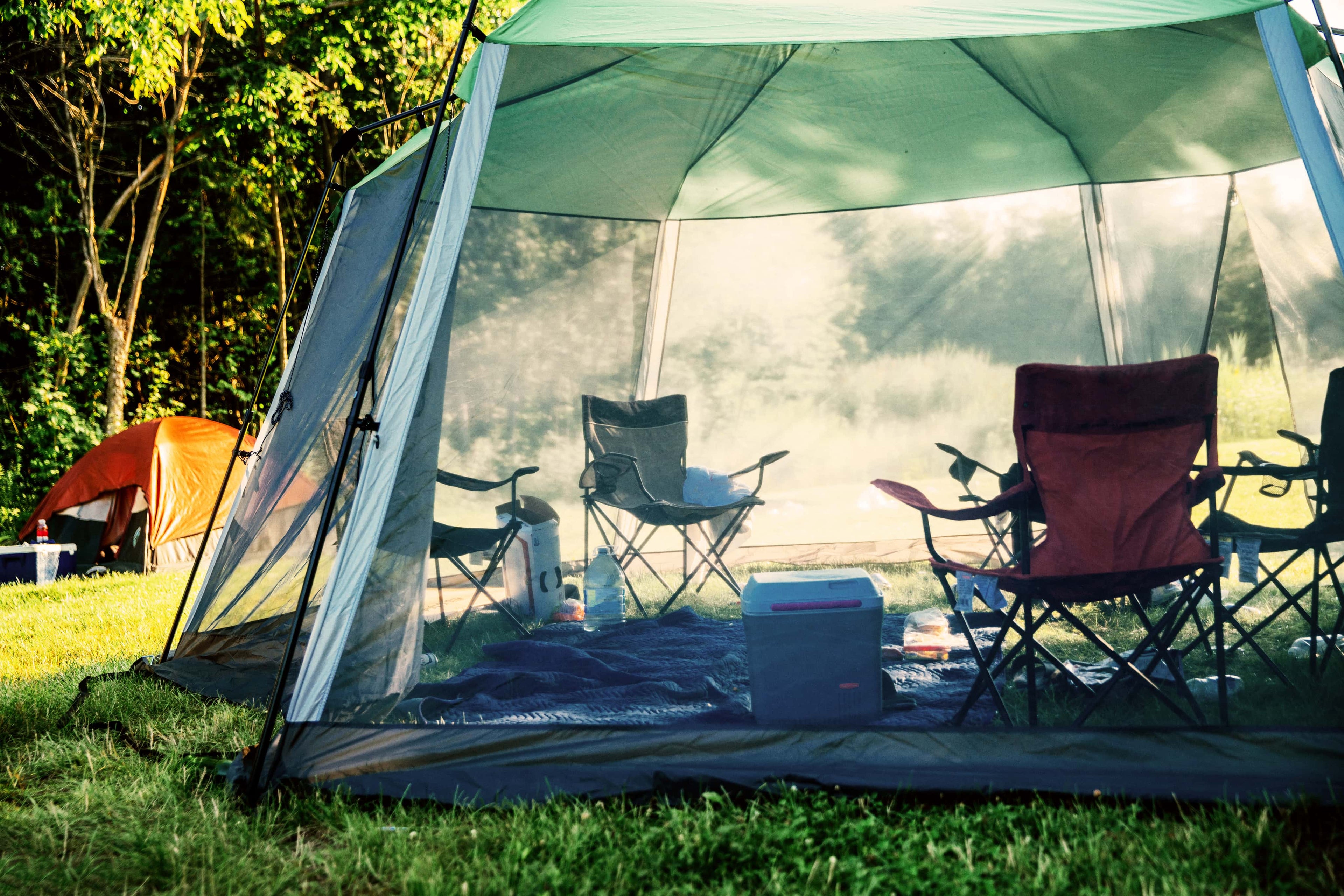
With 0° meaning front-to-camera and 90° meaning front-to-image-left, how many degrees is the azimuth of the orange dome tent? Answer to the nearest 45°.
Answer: approximately 45°

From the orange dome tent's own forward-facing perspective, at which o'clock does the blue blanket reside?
The blue blanket is roughly at 10 o'clock from the orange dome tent.

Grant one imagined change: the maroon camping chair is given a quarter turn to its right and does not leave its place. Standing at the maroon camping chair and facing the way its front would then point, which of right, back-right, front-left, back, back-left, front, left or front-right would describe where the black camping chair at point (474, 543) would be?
back-left

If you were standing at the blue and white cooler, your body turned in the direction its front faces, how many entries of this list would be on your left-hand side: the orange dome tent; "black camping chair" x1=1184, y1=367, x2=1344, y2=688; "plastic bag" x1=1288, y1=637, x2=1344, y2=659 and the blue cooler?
2

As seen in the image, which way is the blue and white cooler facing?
toward the camera

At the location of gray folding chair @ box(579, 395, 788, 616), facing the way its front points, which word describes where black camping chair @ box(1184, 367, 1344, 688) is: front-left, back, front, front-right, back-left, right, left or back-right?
front

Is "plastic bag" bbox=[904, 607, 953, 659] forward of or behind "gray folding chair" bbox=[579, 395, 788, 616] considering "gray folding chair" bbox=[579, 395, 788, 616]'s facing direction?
forward

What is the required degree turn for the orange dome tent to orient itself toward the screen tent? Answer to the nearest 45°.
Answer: approximately 45° to its left

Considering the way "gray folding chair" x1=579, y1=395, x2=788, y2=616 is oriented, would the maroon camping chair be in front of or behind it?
in front

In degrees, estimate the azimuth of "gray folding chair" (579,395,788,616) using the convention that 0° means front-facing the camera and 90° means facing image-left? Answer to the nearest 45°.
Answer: approximately 315°
